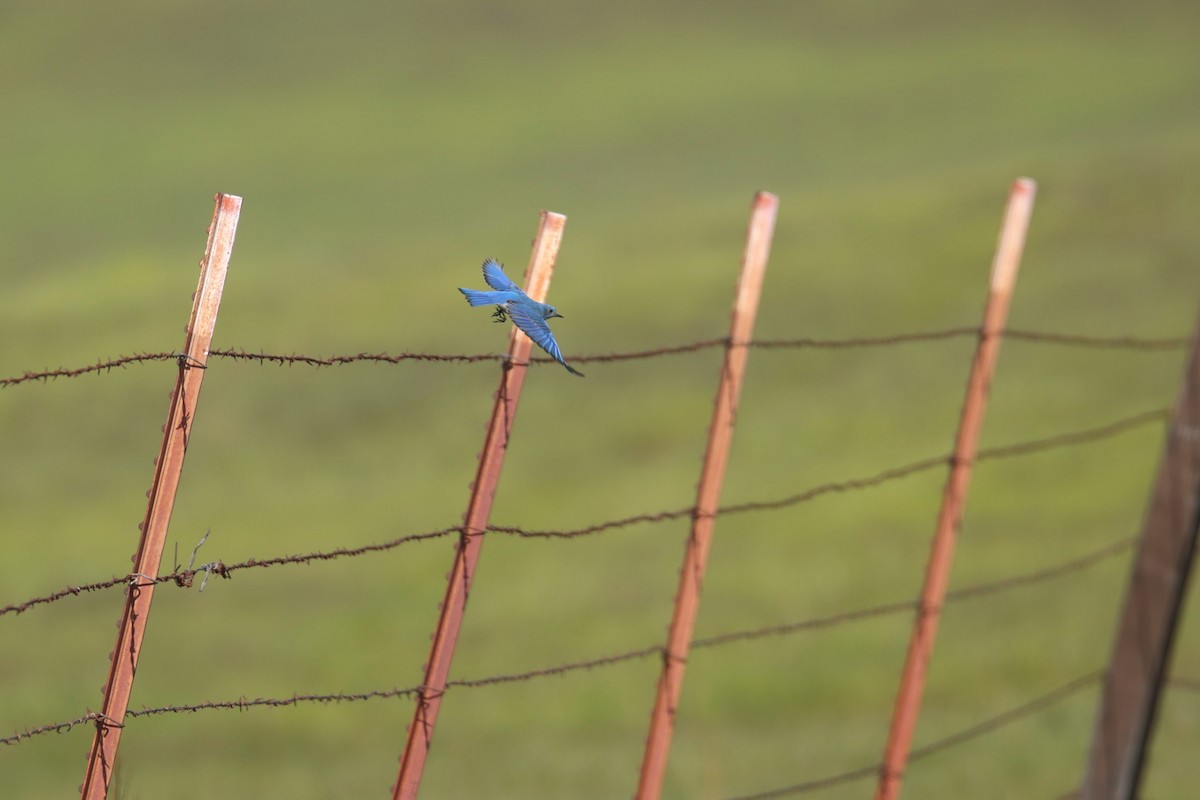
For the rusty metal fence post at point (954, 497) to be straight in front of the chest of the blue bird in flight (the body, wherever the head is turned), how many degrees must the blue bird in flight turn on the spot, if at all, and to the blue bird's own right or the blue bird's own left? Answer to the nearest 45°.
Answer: approximately 45° to the blue bird's own left

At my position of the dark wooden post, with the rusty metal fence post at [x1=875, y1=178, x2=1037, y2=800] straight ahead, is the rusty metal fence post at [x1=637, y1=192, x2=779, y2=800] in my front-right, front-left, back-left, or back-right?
front-left

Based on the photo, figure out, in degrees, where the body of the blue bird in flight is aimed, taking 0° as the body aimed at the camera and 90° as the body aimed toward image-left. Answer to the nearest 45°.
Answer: approximately 270°

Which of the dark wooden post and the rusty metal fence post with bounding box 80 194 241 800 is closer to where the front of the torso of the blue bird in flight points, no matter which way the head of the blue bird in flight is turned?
the dark wooden post

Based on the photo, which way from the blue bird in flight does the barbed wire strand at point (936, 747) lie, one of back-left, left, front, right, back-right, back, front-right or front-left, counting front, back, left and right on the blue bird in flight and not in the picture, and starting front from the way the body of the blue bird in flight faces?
front-left

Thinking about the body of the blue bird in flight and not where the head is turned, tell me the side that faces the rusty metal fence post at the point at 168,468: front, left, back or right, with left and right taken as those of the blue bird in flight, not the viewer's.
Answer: back

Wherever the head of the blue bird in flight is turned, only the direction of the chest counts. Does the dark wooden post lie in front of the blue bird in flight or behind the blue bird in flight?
in front
